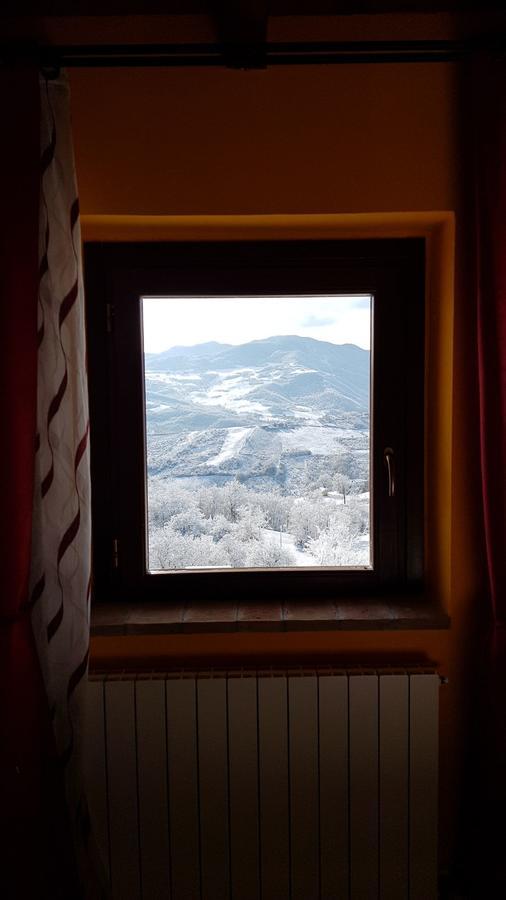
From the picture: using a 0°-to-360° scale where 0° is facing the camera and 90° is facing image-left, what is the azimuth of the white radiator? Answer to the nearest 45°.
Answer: approximately 0°
